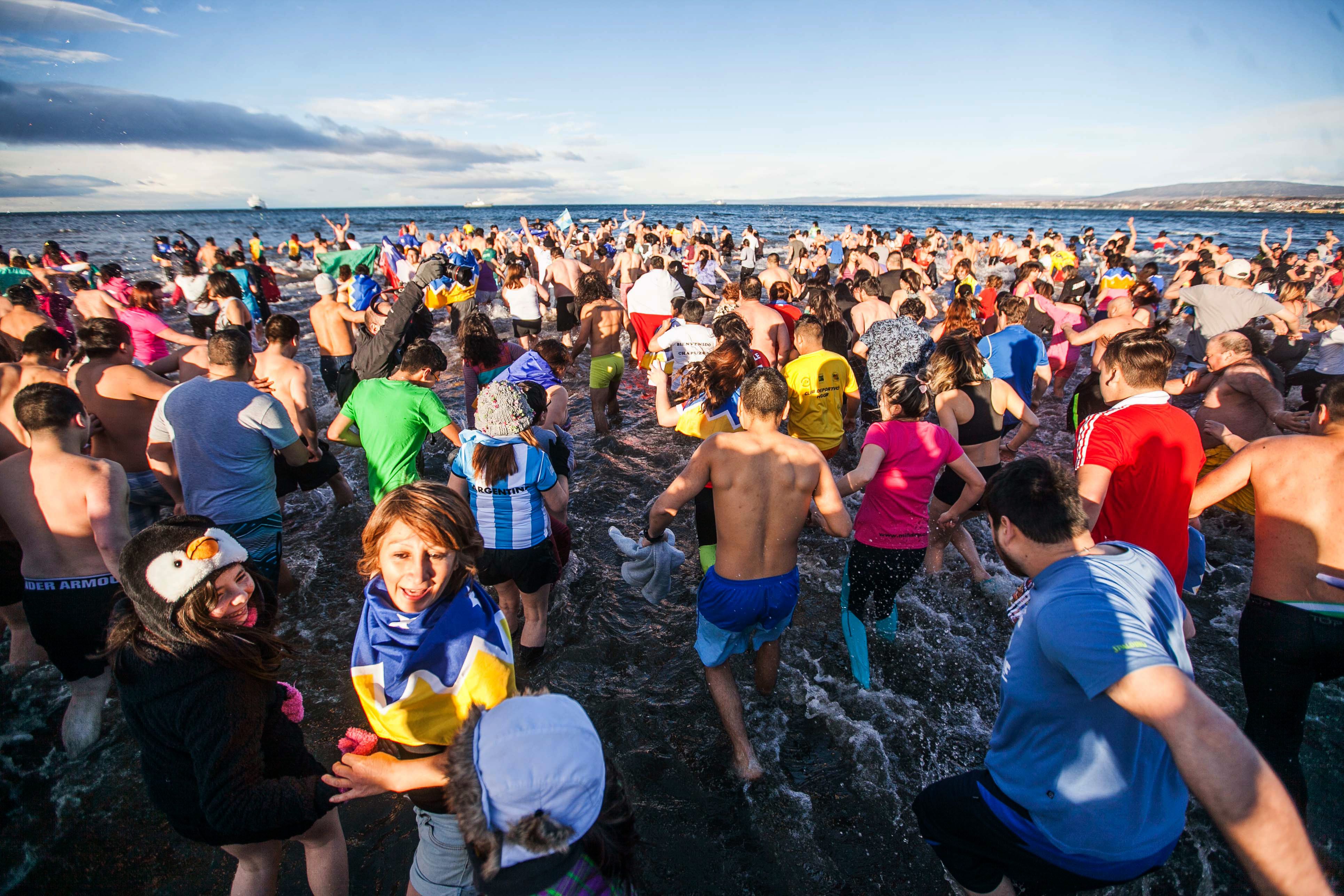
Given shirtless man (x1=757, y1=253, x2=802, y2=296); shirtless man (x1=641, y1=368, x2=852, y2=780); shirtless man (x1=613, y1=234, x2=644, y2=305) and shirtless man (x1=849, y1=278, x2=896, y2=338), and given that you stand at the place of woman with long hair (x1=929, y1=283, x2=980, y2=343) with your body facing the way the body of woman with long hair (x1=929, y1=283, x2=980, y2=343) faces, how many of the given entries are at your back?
1

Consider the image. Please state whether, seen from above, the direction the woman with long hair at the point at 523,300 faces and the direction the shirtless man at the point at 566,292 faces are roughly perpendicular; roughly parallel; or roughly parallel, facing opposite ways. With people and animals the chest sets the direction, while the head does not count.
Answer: roughly parallel

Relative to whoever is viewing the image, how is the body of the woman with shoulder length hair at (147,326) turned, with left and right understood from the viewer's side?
facing away from the viewer and to the right of the viewer

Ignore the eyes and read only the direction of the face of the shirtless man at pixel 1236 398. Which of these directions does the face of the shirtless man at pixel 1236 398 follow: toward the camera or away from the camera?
toward the camera

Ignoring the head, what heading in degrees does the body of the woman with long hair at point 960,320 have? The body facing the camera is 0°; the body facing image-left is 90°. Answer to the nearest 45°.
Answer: approximately 180°

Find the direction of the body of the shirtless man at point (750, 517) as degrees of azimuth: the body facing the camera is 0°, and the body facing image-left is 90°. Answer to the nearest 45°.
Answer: approximately 180°

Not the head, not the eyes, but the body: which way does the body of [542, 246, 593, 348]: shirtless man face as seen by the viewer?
away from the camera

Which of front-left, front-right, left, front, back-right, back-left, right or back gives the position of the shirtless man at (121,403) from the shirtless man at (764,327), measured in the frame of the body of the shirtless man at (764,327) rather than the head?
back-left

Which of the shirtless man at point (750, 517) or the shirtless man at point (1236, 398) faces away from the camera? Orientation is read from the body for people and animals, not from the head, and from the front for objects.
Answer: the shirtless man at point (750, 517)

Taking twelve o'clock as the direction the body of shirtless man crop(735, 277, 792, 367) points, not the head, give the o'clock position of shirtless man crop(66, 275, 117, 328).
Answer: shirtless man crop(66, 275, 117, 328) is roughly at 9 o'clock from shirtless man crop(735, 277, 792, 367).

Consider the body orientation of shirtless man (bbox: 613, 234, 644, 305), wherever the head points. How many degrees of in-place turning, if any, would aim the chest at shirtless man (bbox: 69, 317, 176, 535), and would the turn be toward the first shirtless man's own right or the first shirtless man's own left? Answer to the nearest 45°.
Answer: approximately 180°

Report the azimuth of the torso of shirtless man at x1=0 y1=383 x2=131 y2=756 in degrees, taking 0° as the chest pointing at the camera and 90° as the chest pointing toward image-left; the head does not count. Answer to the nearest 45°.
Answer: approximately 180°

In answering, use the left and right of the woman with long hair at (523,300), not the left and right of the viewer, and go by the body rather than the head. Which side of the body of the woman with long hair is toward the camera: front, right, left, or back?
back

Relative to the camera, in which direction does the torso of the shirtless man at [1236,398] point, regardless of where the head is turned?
to the viewer's left

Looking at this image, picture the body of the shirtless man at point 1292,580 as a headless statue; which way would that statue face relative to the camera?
away from the camera
